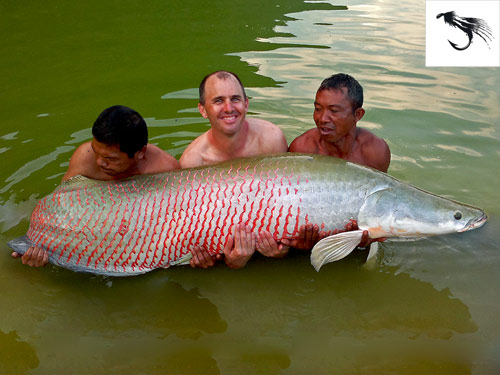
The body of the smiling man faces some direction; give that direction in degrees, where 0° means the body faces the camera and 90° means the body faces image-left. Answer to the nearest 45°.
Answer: approximately 0°

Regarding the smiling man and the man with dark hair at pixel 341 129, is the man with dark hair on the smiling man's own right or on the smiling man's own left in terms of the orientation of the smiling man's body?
on the smiling man's own left

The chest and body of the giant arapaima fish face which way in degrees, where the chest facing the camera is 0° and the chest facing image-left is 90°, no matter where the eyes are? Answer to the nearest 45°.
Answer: approximately 270°
